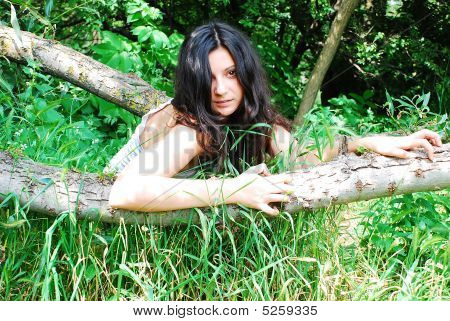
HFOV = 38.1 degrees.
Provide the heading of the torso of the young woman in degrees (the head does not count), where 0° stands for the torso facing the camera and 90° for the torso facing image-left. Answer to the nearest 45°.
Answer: approximately 315°

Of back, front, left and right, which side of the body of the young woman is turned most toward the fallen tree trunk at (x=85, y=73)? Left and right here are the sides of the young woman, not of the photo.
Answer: back

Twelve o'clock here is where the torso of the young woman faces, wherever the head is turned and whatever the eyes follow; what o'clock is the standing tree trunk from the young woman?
The standing tree trunk is roughly at 8 o'clock from the young woman.
